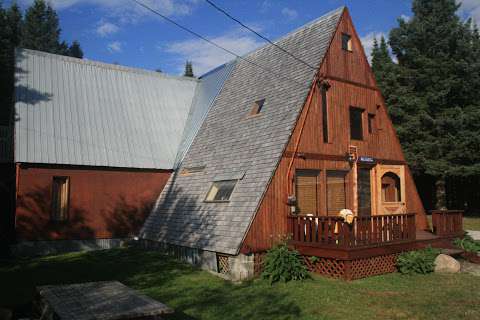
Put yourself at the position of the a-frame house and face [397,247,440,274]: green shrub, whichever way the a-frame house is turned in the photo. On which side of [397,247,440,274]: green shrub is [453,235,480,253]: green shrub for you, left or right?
left

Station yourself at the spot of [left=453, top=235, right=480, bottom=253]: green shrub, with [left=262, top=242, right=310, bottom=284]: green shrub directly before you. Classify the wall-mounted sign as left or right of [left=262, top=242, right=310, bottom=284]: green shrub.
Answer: right

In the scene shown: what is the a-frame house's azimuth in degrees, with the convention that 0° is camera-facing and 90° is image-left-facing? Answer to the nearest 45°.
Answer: approximately 315°

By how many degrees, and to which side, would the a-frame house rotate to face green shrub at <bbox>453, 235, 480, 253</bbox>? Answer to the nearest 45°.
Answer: approximately 45° to its left

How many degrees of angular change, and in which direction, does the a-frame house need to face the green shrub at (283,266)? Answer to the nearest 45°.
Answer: approximately 45° to its right
